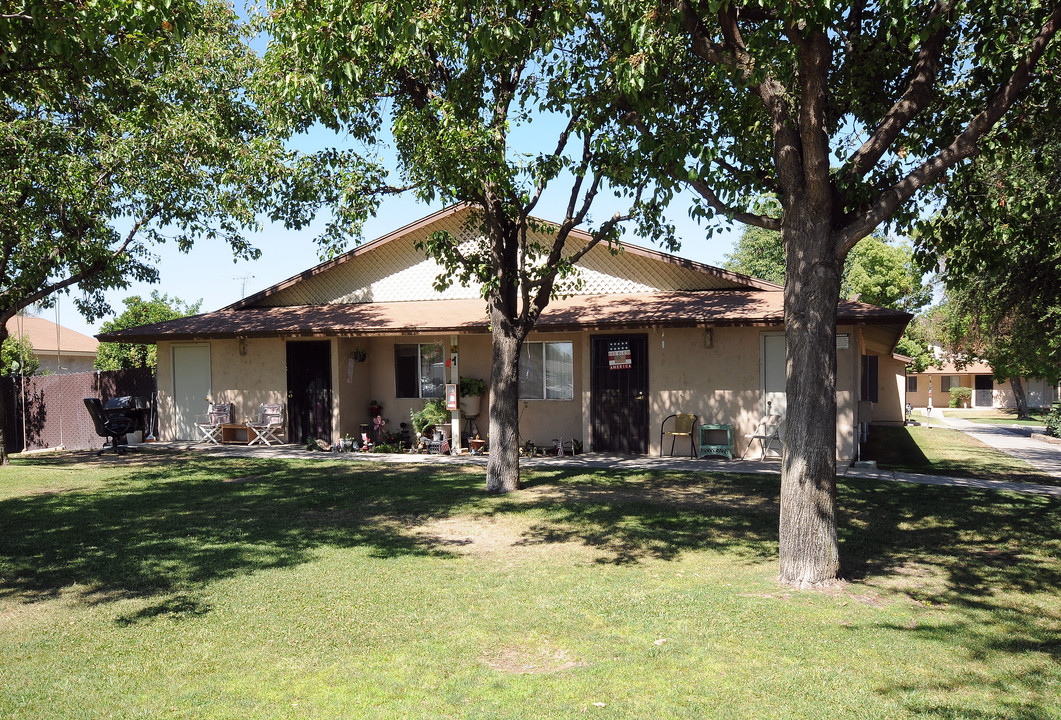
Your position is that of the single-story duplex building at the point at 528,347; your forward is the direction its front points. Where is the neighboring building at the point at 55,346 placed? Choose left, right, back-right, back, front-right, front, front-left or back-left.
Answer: back-right

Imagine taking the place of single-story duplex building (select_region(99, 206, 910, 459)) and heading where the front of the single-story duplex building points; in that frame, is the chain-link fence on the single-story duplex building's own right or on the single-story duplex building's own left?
on the single-story duplex building's own right

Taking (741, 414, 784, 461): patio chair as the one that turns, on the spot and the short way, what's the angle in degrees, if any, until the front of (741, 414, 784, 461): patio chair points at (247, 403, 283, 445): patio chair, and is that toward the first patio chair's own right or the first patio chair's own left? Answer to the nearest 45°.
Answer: approximately 45° to the first patio chair's own right

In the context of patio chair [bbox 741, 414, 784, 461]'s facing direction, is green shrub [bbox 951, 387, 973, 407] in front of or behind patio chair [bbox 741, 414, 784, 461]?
behind

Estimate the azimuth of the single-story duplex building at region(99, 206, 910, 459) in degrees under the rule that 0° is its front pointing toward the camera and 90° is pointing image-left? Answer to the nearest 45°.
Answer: approximately 0°

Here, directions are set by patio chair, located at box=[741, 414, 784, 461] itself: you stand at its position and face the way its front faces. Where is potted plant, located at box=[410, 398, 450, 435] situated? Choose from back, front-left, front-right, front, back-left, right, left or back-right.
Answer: front-right

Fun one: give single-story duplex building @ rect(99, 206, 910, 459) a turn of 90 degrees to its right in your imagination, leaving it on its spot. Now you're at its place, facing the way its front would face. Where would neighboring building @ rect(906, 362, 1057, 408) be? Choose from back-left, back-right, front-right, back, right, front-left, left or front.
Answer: back-right

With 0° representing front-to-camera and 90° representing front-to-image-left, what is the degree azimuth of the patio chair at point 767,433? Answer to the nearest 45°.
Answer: approximately 45°
